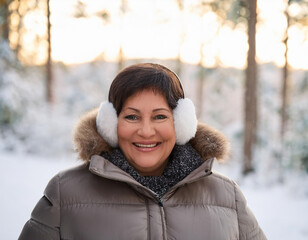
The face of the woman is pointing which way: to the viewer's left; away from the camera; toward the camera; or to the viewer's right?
toward the camera

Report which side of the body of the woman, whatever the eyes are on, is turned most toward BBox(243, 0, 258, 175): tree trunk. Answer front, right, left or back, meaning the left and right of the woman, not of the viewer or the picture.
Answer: back

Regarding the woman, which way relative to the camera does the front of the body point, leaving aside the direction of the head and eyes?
toward the camera
